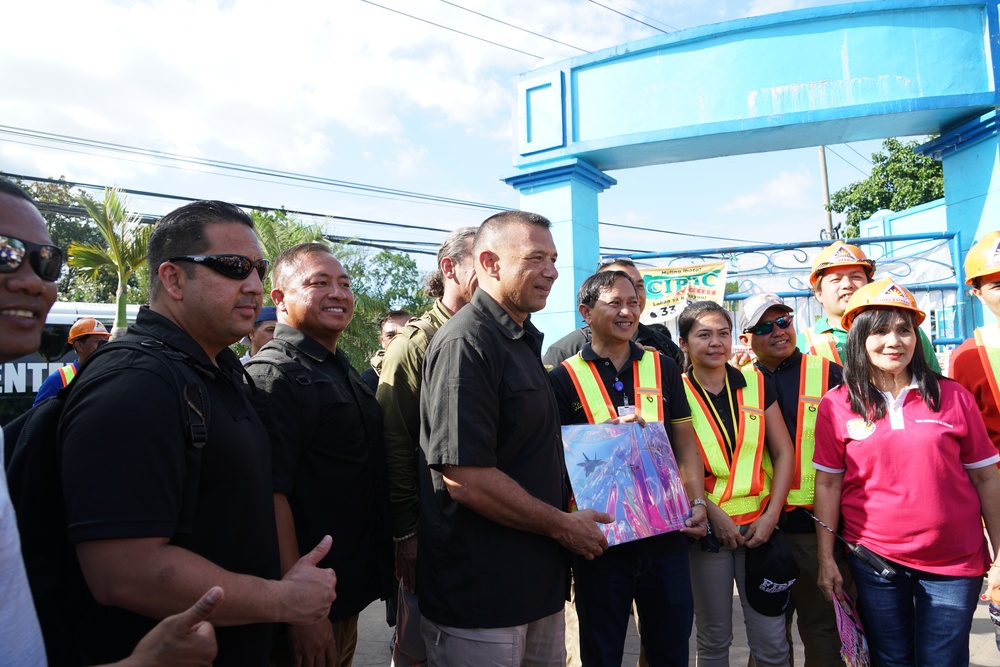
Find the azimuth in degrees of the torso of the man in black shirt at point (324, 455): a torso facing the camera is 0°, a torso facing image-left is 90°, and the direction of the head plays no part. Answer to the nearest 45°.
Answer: approximately 315°

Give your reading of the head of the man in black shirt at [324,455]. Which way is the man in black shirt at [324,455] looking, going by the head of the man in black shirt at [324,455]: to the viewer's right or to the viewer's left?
to the viewer's right

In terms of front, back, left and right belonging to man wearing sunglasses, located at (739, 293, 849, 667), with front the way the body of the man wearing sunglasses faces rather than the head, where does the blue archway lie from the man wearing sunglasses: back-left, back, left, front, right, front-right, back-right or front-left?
back-right

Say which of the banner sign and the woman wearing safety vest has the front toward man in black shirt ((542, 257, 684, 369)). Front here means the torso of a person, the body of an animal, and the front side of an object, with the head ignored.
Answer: the banner sign

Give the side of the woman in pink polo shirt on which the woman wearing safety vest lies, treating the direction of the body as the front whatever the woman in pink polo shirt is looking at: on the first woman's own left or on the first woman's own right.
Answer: on the first woman's own right

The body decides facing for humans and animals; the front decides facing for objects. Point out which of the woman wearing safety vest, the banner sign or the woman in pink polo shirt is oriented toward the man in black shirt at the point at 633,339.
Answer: the banner sign

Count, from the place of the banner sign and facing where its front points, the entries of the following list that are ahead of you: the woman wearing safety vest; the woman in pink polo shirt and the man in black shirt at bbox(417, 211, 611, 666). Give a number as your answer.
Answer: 3
